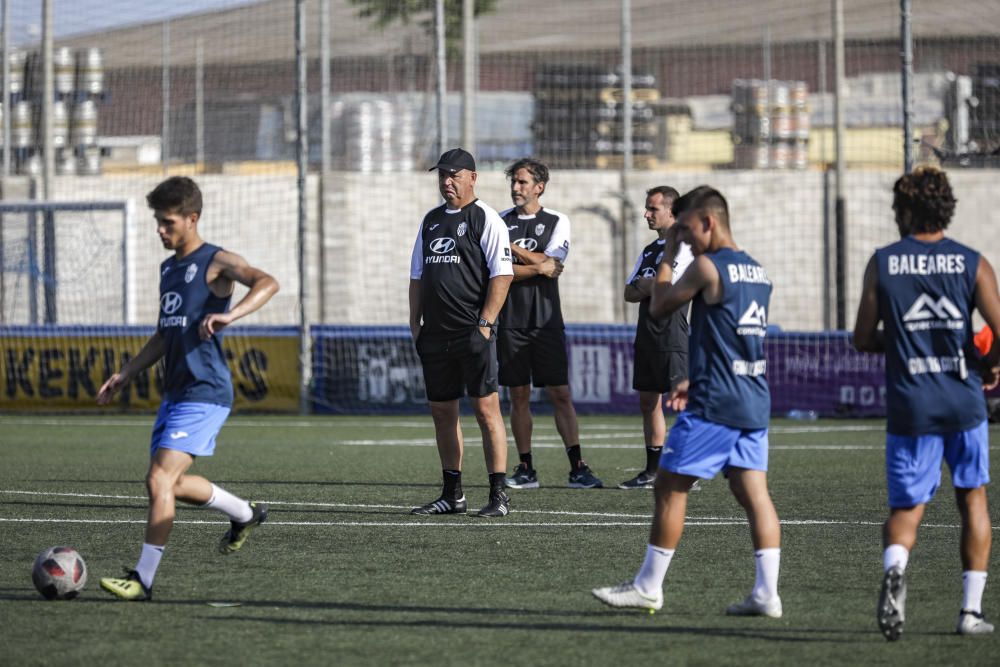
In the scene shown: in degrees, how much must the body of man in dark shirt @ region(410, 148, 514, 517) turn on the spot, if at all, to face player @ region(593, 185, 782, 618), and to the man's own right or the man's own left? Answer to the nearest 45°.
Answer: approximately 45° to the man's own left

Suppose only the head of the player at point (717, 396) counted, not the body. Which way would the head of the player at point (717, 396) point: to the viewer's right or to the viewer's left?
to the viewer's left

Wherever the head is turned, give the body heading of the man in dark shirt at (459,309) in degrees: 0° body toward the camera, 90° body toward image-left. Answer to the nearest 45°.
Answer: approximately 45°

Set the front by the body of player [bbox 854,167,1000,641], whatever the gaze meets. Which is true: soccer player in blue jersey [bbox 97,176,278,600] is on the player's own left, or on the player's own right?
on the player's own left

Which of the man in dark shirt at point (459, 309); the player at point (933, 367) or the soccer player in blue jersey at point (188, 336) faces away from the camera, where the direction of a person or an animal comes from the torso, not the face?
the player

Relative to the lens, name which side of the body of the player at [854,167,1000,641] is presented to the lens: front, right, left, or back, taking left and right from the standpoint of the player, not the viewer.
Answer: back

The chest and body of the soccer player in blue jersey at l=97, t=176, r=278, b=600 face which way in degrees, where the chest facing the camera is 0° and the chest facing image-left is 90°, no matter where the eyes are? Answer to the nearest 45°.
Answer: approximately 45°

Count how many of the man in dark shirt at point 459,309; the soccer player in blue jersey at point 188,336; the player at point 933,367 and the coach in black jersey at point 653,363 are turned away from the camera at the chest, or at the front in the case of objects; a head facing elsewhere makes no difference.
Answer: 1

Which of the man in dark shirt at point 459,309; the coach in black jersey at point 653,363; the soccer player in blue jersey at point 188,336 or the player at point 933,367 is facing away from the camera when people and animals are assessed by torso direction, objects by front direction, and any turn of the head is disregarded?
the player

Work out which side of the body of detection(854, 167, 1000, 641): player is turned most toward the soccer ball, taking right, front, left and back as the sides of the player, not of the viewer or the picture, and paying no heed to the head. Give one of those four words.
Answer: left

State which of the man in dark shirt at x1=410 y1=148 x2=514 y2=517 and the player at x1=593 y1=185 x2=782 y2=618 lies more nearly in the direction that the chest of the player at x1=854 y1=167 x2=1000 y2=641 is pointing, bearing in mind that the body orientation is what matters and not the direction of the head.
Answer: the man in dark shirt

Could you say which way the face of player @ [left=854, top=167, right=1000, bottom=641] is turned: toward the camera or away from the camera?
away from the camera
